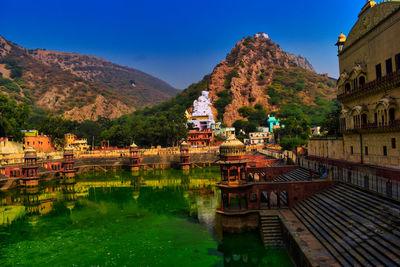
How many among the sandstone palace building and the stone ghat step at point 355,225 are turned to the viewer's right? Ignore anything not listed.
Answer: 0

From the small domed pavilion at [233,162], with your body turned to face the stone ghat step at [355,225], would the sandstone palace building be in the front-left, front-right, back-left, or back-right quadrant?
front-left

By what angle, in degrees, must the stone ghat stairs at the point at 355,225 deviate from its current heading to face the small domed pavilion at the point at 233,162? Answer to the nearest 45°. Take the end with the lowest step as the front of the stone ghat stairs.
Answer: approximately 90° to its right

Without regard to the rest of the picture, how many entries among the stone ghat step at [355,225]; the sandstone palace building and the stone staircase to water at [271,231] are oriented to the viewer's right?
0

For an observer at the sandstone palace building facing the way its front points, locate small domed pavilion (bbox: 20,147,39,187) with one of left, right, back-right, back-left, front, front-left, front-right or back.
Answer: front-right

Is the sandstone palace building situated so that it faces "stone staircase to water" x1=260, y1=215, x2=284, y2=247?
yes

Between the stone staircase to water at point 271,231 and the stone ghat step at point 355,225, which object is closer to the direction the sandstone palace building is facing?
the stone staircase to water

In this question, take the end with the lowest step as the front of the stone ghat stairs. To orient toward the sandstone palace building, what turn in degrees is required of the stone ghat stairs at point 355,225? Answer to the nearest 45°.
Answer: approximately 135° to its right

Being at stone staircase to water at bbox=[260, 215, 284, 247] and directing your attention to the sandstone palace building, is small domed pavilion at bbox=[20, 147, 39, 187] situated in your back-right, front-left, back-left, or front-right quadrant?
back-left

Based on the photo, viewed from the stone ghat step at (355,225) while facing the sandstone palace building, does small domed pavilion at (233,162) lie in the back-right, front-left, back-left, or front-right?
front-left

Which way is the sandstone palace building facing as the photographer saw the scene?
facing the viewer and to the left of the viewer

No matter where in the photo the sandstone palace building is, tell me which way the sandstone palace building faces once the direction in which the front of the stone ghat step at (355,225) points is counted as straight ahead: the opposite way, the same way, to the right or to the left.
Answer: the same way

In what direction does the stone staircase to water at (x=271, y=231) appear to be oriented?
toward the camera
